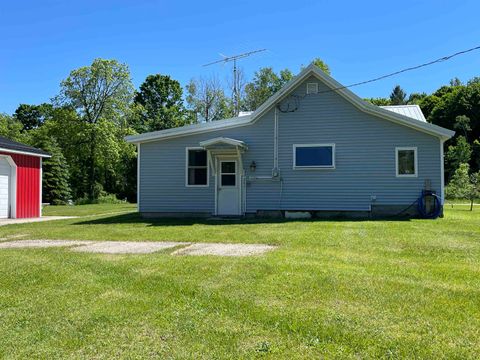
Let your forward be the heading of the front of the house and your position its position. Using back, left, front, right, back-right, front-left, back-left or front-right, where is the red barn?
right

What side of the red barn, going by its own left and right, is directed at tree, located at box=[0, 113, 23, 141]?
back

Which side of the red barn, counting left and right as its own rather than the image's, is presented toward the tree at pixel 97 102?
back

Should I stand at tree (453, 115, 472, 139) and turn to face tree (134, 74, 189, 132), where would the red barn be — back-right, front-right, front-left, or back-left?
front-left

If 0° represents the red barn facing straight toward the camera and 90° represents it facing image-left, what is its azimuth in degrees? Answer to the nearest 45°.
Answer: approximately 0°

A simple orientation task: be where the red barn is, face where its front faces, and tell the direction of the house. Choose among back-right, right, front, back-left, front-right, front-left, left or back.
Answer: front-left

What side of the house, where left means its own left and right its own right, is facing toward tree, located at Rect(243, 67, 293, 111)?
back

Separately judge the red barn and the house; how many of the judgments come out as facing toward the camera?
2

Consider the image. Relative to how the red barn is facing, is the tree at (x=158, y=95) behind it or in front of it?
behind

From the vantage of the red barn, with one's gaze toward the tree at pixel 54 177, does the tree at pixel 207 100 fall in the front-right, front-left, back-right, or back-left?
front-right

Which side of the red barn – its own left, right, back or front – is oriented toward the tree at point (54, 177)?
back
